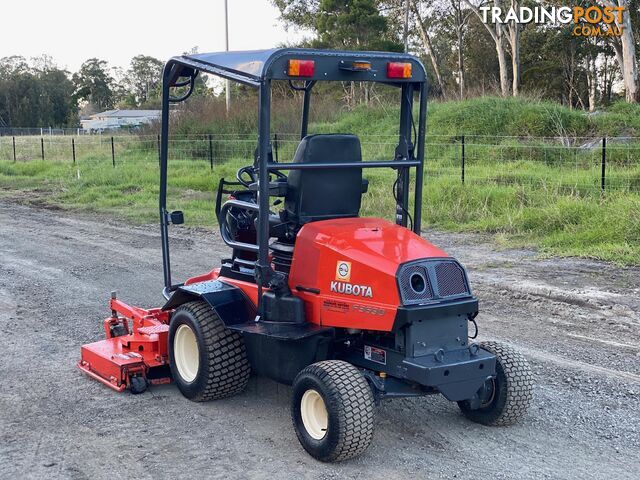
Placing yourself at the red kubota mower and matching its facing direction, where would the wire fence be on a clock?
The wire fence is roughly at 2 o'clock from the red kubota mower.

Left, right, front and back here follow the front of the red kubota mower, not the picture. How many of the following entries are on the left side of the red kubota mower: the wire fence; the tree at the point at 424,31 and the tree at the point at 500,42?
0

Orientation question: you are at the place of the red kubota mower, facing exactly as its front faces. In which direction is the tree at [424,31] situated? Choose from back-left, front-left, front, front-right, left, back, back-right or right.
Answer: front-right

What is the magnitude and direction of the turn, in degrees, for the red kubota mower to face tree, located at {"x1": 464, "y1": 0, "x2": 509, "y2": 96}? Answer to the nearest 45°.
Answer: approximately 45° to its right

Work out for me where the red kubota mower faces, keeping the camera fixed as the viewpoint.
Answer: facing away from the viewer and to the left of the viewer
